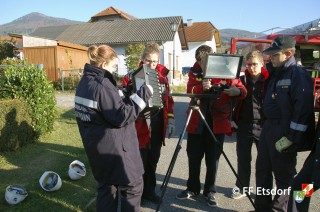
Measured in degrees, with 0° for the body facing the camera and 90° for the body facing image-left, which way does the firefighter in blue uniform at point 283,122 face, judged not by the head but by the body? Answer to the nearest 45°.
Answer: approximately 45°

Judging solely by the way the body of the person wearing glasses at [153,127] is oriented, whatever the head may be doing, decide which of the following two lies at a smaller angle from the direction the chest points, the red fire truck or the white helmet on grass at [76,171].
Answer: the white helmet on grass

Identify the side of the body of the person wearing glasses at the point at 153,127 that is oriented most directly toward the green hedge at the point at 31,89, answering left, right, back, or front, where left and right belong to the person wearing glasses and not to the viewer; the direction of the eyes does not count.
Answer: right

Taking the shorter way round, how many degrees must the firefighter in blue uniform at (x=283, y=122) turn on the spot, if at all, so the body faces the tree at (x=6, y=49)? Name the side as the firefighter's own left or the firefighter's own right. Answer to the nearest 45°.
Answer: approximately 90° to the firefighter's own right

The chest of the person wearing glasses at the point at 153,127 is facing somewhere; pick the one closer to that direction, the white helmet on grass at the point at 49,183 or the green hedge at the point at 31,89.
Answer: the white helmet on grass

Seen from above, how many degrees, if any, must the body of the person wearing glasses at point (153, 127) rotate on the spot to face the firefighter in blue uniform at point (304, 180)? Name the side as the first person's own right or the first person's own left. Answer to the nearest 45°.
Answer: approximately 90° to the first person's own left

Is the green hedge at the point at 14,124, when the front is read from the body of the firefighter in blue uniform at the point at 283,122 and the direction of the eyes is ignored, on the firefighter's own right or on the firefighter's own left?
on the firefighter's own right

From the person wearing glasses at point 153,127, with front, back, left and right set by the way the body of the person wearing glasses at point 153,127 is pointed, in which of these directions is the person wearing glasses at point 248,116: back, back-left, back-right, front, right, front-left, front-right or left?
back-left

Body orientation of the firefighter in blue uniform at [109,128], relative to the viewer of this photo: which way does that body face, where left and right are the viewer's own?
facing away from the viewer and to the right of the viewer

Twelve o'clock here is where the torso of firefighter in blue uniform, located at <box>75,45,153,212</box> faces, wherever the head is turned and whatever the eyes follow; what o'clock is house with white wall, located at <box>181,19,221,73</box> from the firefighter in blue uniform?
The house with white wall is roughly at 11 o'clock from the firefighter in blue uniform.

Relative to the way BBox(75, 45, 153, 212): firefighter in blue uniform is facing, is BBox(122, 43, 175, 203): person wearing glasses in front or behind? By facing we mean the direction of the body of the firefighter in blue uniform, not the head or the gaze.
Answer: in front

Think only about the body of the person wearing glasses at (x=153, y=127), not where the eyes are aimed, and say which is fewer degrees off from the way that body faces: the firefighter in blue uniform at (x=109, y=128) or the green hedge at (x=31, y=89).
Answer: the firefighter in blue uniform

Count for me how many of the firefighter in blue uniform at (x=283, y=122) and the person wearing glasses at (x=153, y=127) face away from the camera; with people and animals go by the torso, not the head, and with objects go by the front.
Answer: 0

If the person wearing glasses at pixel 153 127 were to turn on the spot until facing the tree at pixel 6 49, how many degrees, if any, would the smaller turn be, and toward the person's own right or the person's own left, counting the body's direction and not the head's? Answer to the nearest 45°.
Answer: approximately 90° to the person's own right
